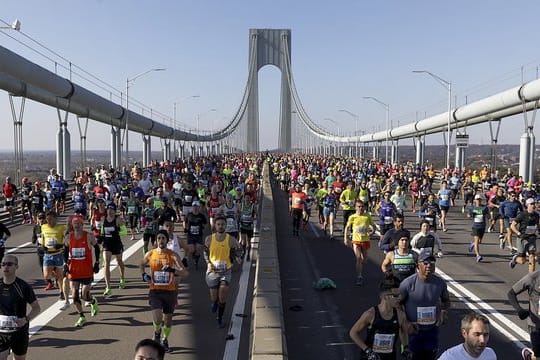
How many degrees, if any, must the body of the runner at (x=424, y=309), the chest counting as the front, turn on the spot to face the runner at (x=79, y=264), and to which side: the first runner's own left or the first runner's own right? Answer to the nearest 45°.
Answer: approximately 90° to the first runner's own right
